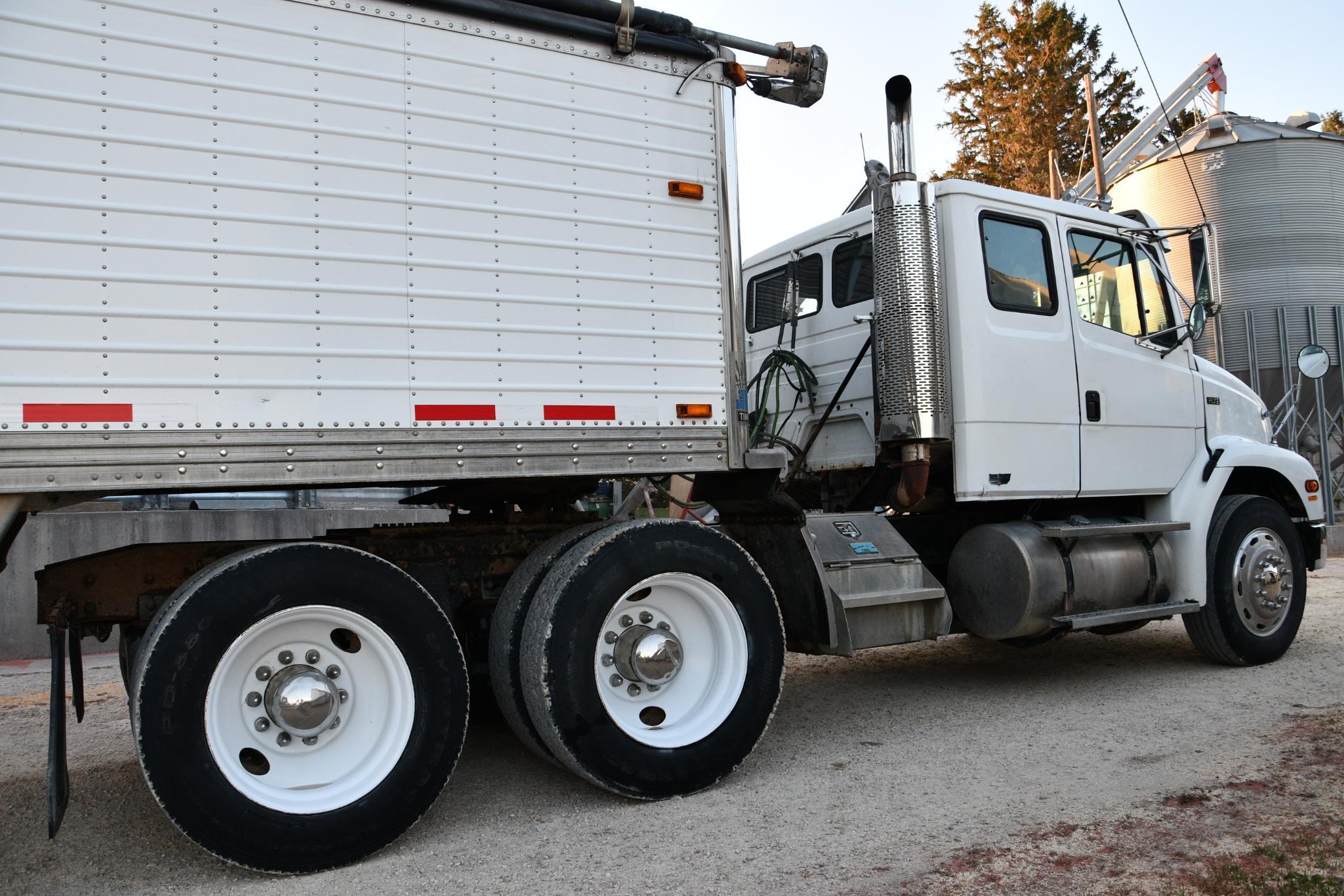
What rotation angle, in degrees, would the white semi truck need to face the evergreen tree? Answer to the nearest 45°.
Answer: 0° — it already faces it

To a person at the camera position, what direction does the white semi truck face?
facing away from the viewer and to the right of the viewer

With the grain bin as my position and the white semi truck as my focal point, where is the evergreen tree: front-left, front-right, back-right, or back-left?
back-right

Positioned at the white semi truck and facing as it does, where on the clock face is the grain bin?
The grain bin is roughly at 12 o'clock from the white semi truck.

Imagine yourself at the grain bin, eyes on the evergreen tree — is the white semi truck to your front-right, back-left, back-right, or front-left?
back-left
